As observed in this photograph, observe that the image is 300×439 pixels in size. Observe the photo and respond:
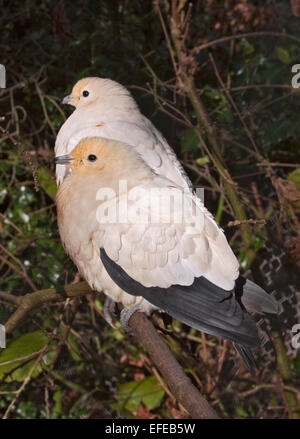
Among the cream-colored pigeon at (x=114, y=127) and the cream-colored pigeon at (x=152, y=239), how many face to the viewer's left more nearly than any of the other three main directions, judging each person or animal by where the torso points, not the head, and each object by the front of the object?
2

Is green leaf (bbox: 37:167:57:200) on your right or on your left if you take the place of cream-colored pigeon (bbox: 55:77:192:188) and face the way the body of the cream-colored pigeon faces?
on your right

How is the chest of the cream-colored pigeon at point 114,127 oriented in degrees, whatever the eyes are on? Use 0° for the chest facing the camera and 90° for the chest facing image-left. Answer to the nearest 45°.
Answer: approximately 90°

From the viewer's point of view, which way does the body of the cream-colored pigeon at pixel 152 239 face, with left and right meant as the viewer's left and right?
facing to the left of the viewer

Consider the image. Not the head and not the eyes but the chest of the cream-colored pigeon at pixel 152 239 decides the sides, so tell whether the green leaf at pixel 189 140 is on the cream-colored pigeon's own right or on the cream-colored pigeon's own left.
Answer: on the cream-colored pigeon's own right
